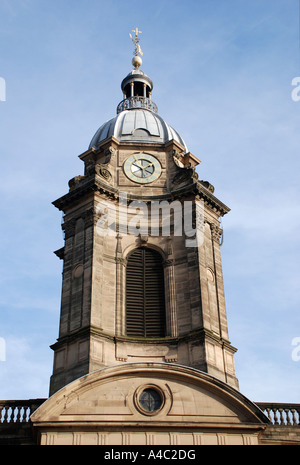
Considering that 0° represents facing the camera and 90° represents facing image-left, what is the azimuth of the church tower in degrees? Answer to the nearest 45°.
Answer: approximately 0°
